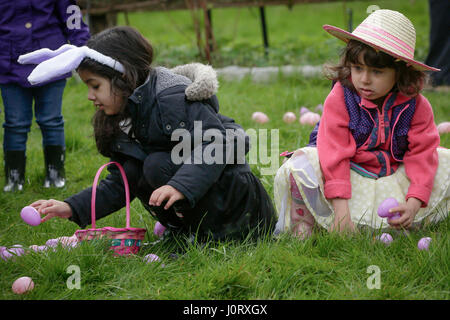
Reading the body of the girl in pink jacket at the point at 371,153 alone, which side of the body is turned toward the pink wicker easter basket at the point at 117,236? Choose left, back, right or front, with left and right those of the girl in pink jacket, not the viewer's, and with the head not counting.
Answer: right

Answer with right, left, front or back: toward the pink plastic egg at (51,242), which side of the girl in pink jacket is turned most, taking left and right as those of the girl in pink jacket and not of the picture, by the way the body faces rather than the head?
right

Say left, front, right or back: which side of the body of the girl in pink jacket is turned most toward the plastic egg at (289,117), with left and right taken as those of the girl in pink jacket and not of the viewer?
back

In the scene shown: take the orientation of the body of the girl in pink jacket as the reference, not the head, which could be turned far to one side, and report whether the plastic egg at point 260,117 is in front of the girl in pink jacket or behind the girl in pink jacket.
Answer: behind

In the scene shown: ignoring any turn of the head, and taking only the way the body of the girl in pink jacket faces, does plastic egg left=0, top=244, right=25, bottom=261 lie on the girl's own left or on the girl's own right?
on the girl's own right

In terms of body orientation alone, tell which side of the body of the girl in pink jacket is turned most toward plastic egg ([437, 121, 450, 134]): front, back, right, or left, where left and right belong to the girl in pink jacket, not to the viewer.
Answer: back

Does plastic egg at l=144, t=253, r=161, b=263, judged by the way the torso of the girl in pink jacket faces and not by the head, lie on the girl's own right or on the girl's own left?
on the girl's own right

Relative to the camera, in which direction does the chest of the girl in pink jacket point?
toward the camera

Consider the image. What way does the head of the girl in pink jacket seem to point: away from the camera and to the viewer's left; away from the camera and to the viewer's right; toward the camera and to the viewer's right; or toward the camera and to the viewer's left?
toward the camera and to the viewer's left

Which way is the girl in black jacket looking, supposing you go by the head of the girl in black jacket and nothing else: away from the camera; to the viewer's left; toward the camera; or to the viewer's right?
to the viewer's left

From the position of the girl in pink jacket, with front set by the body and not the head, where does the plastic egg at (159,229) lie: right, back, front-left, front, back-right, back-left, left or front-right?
right

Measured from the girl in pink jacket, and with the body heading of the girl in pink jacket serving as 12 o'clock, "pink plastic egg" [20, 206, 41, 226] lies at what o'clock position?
The pink plastic egg is roughly at 2 o'clock from the girl in pink jacket.
